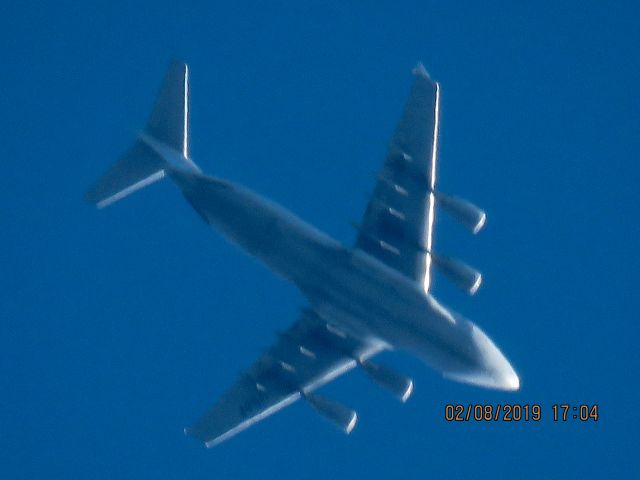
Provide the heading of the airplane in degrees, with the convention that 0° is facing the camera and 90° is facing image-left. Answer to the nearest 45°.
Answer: approximately 315°
